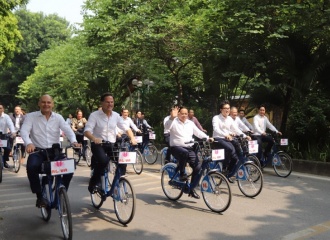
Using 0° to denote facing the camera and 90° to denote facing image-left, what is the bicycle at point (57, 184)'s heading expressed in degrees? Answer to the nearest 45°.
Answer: approximately 315°

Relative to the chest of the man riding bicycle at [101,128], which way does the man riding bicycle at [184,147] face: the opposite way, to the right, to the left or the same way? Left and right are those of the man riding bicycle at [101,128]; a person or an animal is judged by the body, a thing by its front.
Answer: the same way

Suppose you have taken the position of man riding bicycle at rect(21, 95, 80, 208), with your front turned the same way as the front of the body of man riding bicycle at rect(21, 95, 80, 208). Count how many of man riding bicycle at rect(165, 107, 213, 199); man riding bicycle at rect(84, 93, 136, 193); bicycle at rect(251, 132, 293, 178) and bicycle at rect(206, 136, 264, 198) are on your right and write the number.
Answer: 0

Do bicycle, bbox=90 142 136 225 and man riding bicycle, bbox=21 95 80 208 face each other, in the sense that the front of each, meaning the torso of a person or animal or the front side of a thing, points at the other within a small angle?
no

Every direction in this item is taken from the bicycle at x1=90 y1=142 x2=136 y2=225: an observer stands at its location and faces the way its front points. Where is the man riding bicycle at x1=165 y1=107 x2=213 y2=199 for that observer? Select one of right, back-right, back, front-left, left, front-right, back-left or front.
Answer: left

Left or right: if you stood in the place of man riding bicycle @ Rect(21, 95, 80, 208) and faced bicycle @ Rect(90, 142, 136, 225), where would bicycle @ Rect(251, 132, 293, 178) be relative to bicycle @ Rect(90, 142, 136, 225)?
left

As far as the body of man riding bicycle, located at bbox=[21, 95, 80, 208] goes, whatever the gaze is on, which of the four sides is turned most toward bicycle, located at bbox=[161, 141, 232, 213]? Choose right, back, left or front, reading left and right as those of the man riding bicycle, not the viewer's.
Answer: left

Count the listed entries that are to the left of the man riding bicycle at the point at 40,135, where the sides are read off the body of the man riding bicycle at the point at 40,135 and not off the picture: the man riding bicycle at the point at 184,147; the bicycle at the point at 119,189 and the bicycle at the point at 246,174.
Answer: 3

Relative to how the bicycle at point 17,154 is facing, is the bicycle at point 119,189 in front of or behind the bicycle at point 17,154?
in front

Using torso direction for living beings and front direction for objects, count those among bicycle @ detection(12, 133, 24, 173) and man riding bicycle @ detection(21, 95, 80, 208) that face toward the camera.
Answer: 2

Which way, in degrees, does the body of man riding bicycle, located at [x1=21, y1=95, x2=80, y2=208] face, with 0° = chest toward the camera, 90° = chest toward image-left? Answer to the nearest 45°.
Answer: approximately 0°

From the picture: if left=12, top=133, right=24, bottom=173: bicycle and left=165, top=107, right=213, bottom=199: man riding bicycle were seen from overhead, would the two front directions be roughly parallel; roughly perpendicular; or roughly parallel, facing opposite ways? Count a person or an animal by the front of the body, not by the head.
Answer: roughly parallel

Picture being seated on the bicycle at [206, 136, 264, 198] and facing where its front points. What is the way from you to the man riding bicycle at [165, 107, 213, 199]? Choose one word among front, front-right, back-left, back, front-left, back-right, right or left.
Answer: right

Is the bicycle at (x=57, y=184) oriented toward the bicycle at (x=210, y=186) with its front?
no

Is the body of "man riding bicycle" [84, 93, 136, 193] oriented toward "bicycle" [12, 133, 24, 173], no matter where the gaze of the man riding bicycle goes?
no

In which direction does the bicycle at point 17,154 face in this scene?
toward the camera

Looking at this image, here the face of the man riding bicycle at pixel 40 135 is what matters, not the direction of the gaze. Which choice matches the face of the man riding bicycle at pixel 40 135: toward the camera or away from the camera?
toward the camera

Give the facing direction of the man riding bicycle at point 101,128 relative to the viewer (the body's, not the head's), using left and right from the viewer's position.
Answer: facing the viewer and to the right of the viewer

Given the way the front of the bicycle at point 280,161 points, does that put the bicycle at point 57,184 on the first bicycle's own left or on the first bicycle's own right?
on the first bicycle's own right

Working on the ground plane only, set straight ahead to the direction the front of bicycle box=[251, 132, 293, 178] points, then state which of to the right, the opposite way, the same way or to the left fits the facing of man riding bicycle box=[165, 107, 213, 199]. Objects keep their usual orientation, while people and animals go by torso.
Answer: the same way
